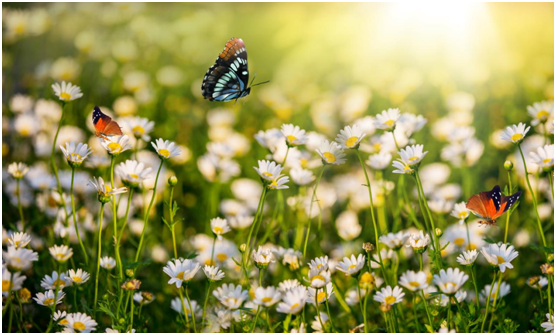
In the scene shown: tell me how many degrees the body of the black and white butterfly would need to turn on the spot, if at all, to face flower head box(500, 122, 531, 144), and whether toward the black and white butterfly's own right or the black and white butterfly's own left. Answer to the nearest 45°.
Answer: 0° — it already faces it

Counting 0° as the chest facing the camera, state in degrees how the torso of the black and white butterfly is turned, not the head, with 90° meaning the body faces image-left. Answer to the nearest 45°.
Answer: approximately 270°
